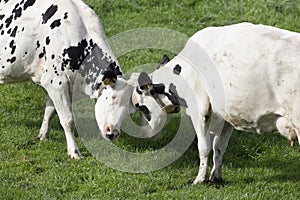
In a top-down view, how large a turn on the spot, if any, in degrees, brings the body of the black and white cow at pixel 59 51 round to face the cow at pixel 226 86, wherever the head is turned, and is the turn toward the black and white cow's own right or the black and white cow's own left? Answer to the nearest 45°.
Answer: approximately 45° to the black and white cow's own right

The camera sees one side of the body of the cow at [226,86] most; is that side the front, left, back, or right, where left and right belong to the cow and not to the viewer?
left

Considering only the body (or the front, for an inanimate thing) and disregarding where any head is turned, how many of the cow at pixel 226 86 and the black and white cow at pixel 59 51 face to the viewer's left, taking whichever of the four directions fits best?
1

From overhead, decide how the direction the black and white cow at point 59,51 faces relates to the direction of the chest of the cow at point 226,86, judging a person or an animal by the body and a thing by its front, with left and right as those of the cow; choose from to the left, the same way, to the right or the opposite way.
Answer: the opposite way

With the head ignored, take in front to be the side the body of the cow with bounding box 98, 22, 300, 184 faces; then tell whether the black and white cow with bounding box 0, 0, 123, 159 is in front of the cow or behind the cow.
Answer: in front

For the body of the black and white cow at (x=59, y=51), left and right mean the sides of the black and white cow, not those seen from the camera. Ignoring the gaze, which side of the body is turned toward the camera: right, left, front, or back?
right
